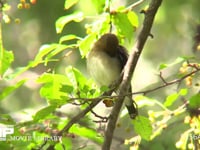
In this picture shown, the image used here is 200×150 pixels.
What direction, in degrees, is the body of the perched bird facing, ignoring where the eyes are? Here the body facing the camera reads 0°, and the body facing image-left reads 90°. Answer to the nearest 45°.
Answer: approximately 45°
